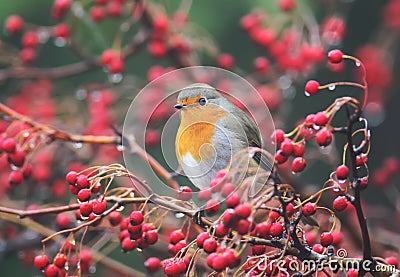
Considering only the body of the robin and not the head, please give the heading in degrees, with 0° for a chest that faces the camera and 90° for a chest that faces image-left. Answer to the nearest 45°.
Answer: approximately 45°
